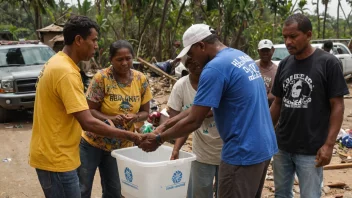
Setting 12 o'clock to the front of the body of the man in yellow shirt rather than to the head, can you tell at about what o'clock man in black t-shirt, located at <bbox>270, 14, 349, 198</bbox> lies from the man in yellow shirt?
The man in black t-shirt is roughly at 12 o'clock from the man in yellow shirt.

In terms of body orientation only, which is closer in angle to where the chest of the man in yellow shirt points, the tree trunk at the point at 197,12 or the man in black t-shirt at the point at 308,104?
the man in black t-shirt

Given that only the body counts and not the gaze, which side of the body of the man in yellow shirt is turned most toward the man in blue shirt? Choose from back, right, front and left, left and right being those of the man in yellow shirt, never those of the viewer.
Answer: front

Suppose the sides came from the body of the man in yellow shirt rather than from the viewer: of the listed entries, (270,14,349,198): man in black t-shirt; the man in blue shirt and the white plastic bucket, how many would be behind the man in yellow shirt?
0

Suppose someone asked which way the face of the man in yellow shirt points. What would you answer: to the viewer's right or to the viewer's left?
to the viewer's right

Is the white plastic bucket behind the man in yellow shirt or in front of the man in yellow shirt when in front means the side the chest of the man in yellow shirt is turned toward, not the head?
in front

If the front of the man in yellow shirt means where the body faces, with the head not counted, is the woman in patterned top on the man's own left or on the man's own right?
on the man's own left

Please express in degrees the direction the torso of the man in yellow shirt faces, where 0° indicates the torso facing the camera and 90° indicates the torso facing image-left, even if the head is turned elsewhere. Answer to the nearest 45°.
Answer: approximately 270°

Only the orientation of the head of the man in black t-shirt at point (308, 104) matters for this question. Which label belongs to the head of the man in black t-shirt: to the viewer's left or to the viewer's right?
to the viewer's left

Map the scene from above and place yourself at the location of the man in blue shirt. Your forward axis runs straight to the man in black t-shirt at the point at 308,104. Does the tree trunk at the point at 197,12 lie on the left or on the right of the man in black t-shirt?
left

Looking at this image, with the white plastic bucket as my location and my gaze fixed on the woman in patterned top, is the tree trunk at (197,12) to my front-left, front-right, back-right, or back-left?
front-right

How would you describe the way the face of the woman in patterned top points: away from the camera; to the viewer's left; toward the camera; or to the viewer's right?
toward the camera

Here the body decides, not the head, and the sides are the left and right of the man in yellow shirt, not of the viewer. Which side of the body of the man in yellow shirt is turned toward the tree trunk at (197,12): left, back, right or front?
left

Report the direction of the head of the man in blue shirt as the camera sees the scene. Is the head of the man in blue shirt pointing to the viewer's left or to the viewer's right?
to the viewer's left

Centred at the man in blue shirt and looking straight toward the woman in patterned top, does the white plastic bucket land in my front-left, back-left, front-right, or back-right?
front-left
